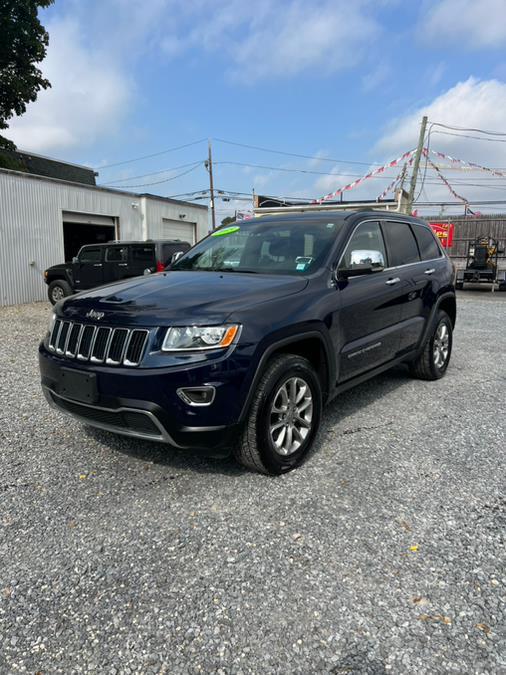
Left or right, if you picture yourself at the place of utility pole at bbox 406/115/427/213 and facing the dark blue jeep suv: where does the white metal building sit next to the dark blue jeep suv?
right

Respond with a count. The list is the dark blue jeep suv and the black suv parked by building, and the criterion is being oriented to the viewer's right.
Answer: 0

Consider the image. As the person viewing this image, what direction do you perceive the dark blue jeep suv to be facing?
facing the viewer and to the left of the viewer

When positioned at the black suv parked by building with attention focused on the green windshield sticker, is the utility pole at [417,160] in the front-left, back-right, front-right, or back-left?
back-left

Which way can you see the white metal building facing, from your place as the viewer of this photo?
facing the viewer and to the right of the viewer

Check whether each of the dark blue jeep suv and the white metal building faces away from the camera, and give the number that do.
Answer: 0

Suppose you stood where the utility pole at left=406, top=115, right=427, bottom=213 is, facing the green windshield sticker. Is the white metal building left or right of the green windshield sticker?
right

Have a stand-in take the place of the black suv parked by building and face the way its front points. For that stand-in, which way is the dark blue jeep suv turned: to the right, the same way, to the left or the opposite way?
to the left

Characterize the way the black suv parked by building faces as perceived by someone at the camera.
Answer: facing away from the viewer and to the left of the viewer

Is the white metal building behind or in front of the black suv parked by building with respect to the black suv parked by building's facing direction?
in front

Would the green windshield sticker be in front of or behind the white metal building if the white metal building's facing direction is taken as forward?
in front

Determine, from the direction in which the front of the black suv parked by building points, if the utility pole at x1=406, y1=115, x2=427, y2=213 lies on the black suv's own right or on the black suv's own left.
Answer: on the black suv's own right

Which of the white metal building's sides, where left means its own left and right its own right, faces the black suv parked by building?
front

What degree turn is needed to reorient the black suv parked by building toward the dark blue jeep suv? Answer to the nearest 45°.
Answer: approximately 135° to its left

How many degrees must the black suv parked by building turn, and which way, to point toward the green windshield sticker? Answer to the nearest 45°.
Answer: approximately 135° to its left
